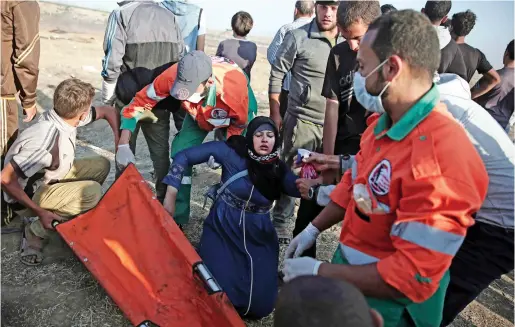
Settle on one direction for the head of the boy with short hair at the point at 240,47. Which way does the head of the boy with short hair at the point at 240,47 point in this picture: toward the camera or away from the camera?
away from the camera

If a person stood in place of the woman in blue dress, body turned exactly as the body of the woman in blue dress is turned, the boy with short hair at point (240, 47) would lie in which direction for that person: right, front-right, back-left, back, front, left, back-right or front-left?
back

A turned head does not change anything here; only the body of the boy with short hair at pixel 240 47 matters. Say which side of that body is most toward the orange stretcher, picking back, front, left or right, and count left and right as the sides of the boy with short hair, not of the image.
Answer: back

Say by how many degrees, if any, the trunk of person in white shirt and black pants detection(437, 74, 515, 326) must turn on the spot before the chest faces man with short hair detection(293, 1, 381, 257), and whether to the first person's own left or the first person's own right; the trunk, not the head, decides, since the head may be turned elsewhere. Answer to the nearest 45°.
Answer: approximately 45° to the first person's own right

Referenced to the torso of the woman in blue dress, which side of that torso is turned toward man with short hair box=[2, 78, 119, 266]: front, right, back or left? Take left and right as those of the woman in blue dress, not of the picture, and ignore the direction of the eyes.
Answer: right

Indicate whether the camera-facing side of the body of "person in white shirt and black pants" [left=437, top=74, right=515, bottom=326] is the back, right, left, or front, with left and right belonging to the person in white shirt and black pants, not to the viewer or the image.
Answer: left

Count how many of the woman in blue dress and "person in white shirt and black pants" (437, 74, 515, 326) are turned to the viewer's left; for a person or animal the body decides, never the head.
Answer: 1

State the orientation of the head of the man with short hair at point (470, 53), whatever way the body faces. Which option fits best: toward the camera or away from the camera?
away from the camera

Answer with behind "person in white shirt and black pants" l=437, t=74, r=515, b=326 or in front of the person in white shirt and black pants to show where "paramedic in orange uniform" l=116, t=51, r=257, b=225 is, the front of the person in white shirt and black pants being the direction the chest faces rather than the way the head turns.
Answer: in front

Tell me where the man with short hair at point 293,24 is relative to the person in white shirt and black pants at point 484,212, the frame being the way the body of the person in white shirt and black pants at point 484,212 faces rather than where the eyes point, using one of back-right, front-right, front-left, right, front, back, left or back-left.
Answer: front-right

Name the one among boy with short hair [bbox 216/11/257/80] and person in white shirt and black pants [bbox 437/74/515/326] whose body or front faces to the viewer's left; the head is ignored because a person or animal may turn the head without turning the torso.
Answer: person in white shirt and black pants [bbox 437/74/515/326]

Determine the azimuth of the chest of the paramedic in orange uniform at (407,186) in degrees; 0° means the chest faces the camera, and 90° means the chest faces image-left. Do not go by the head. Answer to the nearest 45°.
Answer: approximately 45°

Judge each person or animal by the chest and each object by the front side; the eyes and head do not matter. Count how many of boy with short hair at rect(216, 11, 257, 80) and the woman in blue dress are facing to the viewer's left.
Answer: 0

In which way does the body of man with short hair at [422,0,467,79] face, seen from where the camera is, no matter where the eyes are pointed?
away from the camera
